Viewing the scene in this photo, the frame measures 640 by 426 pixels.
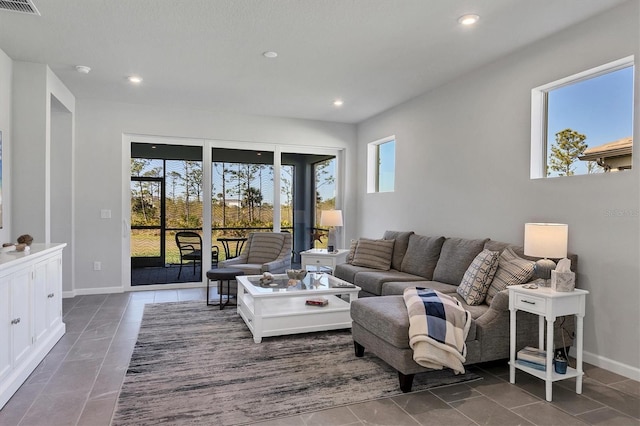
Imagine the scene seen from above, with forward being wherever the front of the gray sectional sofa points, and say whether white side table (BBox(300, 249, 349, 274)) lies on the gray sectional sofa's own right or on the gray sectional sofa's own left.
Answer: on the gray sectional sofa's own right

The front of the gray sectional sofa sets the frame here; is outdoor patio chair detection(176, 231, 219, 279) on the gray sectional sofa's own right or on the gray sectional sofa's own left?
on the gray sectional sofa's own right

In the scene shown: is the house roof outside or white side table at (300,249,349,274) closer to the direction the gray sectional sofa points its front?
the white side table

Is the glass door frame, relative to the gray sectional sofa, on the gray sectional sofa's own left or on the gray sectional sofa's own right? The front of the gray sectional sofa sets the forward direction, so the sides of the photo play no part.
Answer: on the gray sectional sofa's own right

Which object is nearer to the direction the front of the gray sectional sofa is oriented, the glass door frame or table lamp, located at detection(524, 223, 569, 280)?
the glass door frame

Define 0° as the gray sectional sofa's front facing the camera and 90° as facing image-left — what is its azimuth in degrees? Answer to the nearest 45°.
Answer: approximately 45°
